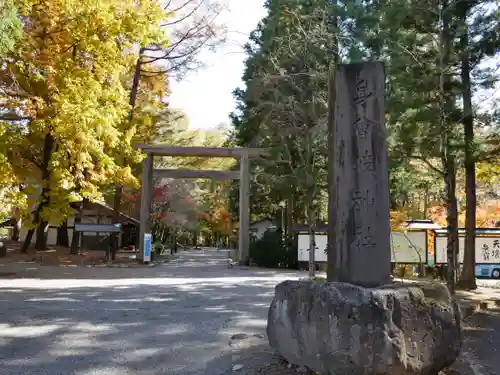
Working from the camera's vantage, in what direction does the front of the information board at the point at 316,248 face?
facing the viewer

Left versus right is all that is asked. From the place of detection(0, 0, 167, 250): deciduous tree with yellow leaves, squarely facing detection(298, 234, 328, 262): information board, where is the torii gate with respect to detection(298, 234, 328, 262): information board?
left

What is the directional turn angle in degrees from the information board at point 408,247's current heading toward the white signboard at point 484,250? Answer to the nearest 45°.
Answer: approximately 90° to its left

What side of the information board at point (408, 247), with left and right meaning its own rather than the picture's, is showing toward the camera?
front

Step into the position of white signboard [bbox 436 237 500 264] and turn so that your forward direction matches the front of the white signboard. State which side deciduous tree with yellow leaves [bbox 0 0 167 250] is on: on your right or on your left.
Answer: on your right

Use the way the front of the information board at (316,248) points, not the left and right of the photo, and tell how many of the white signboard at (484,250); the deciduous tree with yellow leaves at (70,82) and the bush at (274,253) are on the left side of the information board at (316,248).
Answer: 1

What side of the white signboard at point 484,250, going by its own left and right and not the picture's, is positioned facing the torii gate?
right

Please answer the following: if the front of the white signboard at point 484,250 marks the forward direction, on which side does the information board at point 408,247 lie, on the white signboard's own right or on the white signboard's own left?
on the white signboard's own right

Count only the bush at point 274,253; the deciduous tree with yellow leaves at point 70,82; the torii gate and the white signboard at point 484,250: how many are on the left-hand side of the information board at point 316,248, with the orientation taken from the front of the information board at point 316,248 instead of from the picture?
1

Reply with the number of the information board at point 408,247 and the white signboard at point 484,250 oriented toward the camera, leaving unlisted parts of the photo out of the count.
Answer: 2

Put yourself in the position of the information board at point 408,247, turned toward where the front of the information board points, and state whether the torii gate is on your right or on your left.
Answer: on your right

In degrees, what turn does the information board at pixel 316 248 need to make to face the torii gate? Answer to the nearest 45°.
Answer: approximately 90° to its right
